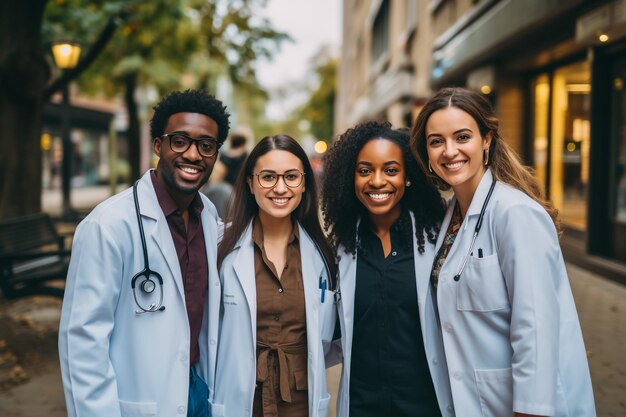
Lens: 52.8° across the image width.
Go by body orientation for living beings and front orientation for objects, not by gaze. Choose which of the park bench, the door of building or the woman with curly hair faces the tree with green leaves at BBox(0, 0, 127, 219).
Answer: the door of building

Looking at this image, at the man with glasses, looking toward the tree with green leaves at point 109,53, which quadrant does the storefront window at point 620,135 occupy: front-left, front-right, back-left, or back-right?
front-right

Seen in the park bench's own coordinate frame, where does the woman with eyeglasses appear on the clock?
The woman with eyeglasses is roughly at 1 o'clock from the park bench.

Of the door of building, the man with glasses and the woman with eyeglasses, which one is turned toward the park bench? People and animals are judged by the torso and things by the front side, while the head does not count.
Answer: the door of building

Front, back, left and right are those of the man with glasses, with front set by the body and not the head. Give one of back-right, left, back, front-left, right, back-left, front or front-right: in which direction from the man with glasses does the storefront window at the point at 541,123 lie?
left

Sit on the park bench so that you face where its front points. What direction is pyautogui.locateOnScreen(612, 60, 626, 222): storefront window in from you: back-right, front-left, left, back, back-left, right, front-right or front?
front-left

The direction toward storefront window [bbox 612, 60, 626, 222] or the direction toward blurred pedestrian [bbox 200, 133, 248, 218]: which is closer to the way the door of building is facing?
the blurred pedestrian

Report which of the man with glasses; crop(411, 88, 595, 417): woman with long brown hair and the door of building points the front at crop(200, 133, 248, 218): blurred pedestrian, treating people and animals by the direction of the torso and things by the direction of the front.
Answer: the door of building

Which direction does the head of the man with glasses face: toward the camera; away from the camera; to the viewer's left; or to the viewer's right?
toward the camera

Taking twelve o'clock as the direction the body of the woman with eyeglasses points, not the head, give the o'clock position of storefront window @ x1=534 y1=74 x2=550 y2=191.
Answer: The storefront window is roughly at 7 o'clock from the woman with eyeglasses.

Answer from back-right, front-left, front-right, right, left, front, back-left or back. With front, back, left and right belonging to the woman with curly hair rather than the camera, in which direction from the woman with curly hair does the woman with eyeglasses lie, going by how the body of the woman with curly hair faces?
right

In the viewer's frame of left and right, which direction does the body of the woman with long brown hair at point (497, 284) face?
facing the viewer and to the left of the viewer

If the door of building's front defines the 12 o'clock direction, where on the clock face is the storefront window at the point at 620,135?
The storefront window is roughly at 10 o'clock from the door of building.

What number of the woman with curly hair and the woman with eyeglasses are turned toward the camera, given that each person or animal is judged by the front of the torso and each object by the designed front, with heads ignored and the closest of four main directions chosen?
2

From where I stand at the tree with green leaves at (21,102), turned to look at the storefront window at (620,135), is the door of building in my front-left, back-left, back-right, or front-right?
front-left

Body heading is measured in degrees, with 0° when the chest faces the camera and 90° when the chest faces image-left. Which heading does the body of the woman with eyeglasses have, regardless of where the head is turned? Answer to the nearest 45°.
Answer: approximately 0°

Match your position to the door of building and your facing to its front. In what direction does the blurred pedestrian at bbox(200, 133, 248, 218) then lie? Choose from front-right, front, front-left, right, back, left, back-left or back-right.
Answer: front

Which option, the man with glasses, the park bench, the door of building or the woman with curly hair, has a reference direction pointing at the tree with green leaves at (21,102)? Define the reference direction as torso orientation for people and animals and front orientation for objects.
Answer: the door of building
